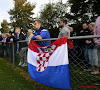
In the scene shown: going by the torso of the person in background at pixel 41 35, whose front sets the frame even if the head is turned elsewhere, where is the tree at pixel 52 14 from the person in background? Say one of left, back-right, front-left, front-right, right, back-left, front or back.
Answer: back-right

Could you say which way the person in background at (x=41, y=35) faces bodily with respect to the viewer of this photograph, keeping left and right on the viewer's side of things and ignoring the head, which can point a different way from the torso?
facing the viewer and to the left of the viewer

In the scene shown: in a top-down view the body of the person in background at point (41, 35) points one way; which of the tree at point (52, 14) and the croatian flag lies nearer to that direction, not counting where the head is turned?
the croatian flag

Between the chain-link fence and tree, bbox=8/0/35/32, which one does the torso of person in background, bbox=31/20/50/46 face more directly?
the chain-link fence

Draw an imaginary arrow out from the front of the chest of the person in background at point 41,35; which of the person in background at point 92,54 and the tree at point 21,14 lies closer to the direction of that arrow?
the person in background

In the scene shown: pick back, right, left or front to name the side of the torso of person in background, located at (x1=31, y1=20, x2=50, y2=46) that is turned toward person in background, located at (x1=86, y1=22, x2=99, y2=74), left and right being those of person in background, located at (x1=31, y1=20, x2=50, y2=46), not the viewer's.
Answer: left

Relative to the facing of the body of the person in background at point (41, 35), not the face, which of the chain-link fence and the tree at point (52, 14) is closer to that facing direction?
the chain-link fence

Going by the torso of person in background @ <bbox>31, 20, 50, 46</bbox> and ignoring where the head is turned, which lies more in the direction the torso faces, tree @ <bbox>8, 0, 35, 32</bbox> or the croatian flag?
the croatian flag

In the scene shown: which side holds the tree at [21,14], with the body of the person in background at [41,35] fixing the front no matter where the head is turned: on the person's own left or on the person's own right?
on the person's own right
